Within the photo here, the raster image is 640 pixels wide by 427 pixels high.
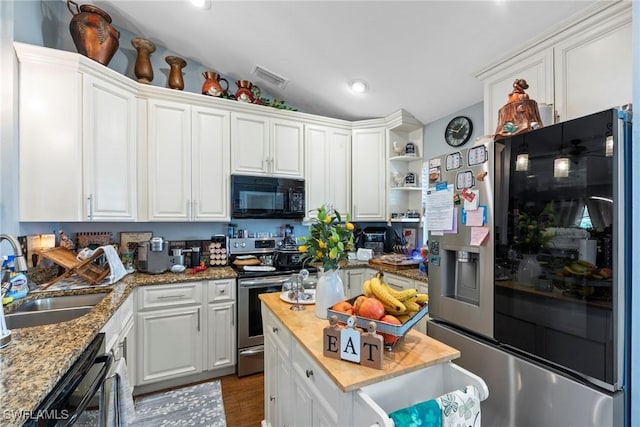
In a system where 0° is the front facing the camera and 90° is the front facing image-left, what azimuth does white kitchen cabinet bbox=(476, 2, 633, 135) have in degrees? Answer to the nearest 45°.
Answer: approximately 45°

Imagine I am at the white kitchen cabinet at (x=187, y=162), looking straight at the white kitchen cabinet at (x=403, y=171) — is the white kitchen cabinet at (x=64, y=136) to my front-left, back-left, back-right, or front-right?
back-right

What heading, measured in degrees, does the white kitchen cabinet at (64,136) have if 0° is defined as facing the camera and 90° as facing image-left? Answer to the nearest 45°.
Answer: approximately 315°

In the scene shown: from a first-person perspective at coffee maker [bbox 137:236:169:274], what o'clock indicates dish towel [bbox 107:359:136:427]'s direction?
The dish towel is roughly at 12 o'clock from the coffee maker.

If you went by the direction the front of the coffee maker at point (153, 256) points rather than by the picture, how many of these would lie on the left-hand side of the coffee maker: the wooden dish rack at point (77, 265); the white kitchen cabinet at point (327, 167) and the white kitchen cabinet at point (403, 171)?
2

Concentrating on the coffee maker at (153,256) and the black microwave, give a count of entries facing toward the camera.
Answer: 2

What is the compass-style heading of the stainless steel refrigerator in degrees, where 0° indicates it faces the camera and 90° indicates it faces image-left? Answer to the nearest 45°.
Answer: approximately 45°

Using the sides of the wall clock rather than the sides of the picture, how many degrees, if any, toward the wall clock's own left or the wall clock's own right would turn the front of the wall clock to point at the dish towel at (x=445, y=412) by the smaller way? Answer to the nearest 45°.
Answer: approximately 45° to the wall clock's own left

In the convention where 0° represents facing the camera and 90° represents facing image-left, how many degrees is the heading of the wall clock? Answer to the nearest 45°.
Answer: approximately 45°
